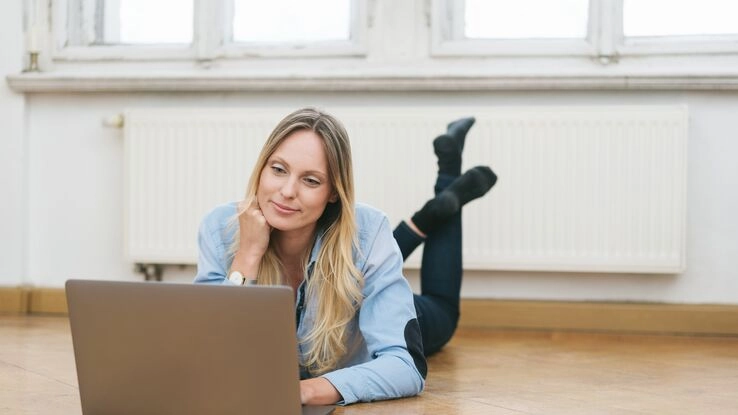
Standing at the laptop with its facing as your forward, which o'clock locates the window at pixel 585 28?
The window is roughly at 1 o'clock from the laptop.

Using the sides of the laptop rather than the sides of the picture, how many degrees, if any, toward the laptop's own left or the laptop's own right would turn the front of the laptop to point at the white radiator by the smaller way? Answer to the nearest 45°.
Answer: approximately 45° to the laptop's own right

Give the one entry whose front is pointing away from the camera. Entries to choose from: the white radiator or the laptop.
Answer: the laptop

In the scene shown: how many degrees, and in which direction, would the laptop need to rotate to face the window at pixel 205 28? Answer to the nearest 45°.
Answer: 0° — it already faces it

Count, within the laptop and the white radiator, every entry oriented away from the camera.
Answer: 1

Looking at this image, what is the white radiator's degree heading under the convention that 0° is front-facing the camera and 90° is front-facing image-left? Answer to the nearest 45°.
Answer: approximately 0°

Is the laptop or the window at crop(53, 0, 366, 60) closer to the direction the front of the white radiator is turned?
the laptop

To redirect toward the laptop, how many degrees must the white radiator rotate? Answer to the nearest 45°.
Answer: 0° — it already faces it

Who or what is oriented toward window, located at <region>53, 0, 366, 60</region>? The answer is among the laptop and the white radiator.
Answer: the laptop

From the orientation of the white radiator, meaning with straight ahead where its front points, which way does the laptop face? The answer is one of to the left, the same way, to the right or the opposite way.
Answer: the opposite way

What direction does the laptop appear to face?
away from the camera
